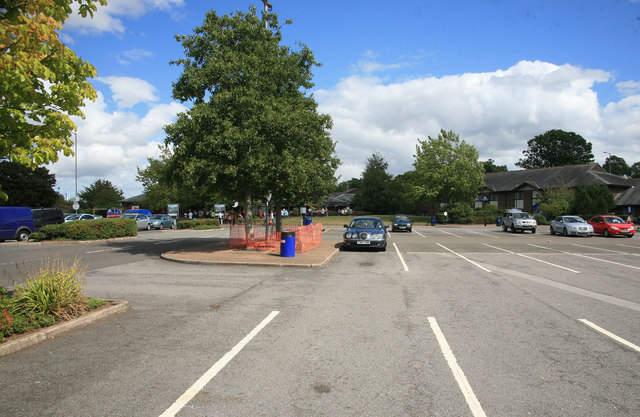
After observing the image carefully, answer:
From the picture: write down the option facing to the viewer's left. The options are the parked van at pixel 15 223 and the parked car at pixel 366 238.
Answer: the parked van at pixel 15 223

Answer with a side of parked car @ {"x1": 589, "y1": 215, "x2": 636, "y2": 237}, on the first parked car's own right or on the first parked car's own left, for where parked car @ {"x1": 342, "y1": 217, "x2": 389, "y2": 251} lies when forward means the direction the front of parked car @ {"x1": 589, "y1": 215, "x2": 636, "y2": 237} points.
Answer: on the first parked car's own right

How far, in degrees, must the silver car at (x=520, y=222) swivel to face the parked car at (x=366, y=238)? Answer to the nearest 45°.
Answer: approximately 45° to its right

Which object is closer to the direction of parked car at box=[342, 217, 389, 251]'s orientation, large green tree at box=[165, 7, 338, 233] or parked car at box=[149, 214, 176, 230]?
the large green tree

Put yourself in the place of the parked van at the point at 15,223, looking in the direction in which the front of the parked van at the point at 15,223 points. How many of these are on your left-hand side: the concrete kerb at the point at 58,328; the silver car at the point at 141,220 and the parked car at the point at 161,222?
1

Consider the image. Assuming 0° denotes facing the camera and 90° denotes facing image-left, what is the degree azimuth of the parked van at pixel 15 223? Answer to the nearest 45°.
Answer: approximately 90°

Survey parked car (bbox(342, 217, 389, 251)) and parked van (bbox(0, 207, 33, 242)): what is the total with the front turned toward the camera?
1

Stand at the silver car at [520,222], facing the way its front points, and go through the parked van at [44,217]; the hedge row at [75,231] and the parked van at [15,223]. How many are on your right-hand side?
3

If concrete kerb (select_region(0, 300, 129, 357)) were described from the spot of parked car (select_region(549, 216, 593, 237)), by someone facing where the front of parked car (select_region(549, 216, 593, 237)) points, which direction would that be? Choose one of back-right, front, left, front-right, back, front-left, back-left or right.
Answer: front-right

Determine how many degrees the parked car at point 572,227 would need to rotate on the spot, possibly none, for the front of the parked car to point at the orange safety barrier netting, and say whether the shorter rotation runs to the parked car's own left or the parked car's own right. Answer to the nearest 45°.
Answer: approximately 90° to the parked car's own right

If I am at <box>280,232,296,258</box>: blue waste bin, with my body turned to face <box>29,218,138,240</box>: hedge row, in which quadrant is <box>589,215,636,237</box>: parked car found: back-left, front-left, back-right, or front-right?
back-right

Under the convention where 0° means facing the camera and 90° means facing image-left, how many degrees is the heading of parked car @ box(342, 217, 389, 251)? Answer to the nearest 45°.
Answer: approximately 0°

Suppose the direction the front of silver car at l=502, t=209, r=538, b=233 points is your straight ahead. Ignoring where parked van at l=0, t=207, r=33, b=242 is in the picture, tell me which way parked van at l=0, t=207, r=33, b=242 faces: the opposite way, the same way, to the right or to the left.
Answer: to the right

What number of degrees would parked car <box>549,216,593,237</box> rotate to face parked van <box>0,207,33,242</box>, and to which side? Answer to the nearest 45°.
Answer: approximately 90° to its right
